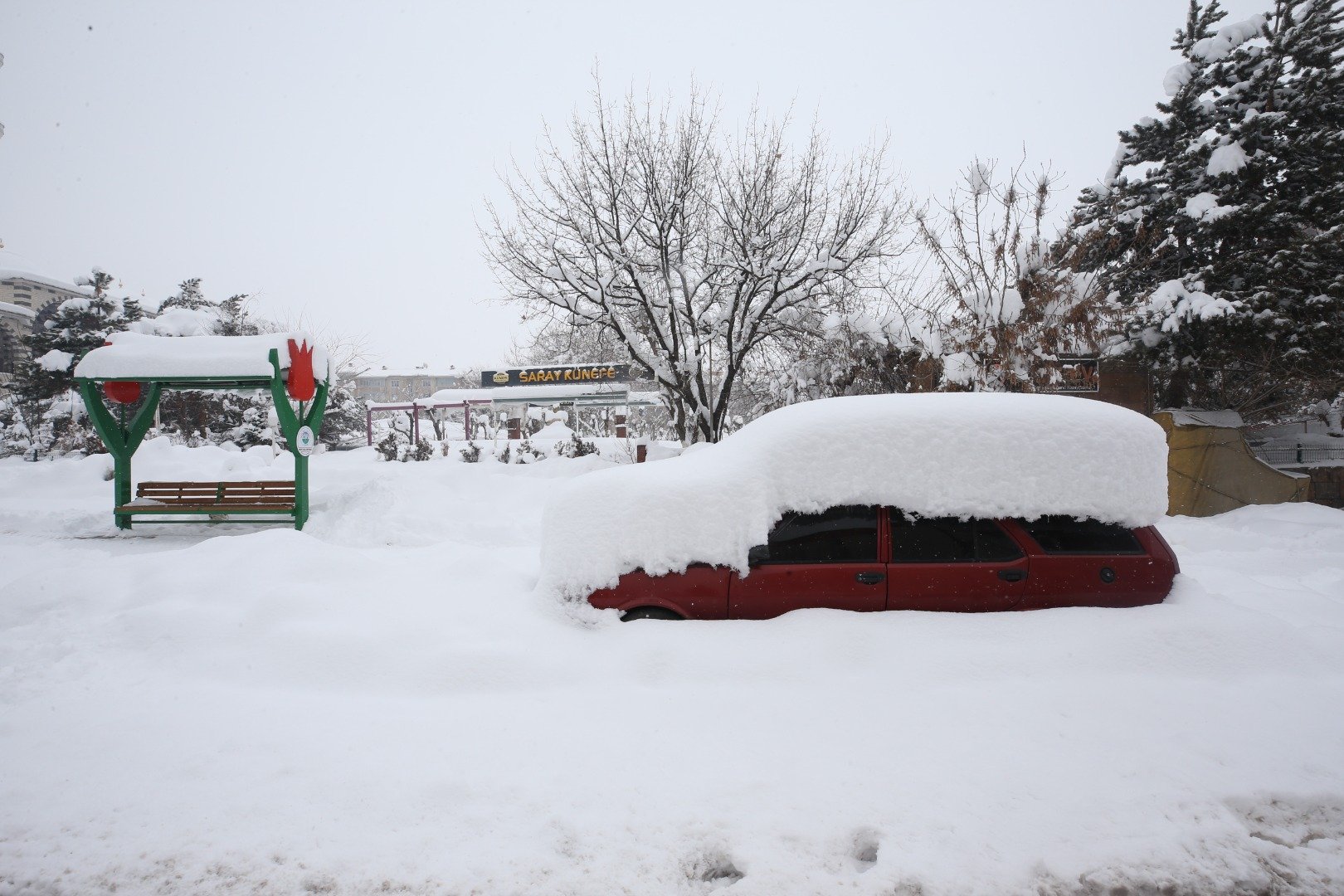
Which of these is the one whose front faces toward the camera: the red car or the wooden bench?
the wooden bench

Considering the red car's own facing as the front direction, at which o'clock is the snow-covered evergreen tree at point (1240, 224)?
The snow-covered evergreen tree is roughly at 4 o'clock from the red car.

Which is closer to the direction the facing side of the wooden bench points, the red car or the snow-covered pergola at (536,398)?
the red car

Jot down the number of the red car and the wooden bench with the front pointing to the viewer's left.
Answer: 1

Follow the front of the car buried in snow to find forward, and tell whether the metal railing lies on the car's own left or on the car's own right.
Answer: on the car's own right

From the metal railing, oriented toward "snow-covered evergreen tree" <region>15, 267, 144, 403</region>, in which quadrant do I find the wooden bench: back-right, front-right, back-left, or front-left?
front-left

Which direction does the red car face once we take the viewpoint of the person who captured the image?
facing to the left of the viewer

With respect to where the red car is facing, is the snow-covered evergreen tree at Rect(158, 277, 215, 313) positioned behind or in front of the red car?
in front

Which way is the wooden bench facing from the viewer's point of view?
toward the camera

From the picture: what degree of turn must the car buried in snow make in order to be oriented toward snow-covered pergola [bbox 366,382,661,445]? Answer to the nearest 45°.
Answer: approximately 45° to its right

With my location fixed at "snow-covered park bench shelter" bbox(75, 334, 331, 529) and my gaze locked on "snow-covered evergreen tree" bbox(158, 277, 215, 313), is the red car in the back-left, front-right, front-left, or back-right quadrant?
back-right

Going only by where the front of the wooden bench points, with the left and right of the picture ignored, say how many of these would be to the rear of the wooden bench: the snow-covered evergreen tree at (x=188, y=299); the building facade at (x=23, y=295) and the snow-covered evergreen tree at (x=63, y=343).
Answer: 3

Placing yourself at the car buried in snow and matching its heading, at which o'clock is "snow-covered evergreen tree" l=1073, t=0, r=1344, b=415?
The snow-covered evergreen tree is roughly at 4 o'clock from the car buried in snow.

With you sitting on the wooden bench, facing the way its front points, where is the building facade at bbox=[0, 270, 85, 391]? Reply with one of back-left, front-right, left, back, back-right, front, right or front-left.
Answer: back

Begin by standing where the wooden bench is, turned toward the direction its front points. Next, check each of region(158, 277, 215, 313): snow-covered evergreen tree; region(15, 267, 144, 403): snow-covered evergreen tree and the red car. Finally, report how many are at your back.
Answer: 2
